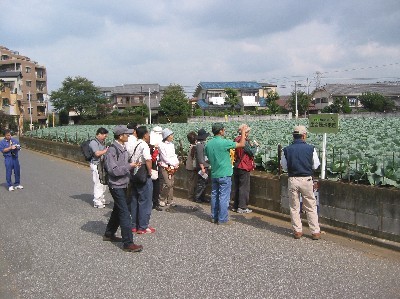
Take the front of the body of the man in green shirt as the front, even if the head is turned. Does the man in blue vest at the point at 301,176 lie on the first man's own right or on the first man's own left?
on the first man's own right

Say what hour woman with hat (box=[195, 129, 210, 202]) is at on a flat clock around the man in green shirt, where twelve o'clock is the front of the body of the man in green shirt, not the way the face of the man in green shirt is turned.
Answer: The woman with hat is roughly at 10 o'clock from the man in green shirt.

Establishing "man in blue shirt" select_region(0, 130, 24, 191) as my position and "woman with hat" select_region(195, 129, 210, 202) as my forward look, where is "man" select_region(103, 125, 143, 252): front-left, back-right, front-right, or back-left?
front-right

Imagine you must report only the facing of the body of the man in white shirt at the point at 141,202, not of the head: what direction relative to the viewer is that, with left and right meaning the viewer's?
facing to the right of the viewer

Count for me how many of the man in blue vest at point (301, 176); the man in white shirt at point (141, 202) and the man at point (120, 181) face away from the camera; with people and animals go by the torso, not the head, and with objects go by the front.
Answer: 1

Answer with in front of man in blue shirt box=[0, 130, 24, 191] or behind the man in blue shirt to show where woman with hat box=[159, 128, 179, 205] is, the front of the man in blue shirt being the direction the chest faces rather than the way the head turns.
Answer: in front

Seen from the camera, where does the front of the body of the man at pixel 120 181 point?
to the viewer's right

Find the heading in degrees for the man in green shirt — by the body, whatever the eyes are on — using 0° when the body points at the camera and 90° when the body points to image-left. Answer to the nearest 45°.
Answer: approximately 225°

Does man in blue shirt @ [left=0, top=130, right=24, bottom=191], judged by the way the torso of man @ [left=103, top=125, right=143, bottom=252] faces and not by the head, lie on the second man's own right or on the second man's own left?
on the second man's own left

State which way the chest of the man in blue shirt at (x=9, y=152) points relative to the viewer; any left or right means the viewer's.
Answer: facing the viewer and to the right of the viewer

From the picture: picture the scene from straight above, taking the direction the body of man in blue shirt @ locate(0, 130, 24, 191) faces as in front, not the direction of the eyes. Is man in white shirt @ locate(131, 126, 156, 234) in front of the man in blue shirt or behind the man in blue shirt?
in front

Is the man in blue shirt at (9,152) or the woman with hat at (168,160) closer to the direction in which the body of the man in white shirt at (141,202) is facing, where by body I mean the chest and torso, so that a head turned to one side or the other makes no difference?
the woman with hat
